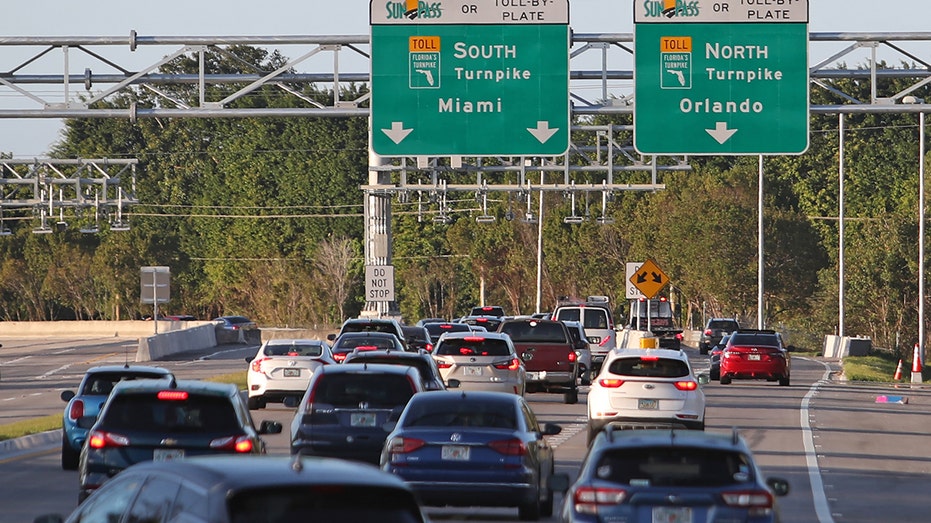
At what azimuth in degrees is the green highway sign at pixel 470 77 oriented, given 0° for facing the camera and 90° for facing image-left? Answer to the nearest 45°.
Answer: approximately 0°

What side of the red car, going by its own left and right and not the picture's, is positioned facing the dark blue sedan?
back

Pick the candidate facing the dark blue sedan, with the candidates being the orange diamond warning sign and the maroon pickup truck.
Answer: the orange diamond warning sign

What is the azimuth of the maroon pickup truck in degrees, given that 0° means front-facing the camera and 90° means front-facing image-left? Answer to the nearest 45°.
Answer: approximately 180°

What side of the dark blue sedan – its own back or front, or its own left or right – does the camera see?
back

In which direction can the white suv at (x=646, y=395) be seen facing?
away from the camera

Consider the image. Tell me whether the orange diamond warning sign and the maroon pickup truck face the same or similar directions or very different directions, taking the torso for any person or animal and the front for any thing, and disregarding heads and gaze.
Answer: very different directions
